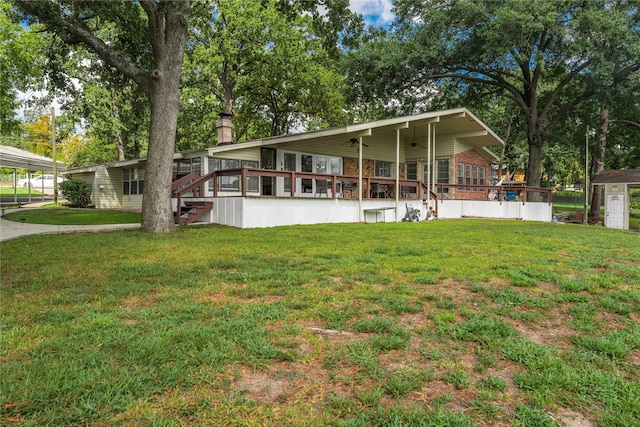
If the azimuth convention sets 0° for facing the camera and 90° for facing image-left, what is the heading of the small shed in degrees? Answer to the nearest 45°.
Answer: approximately 0°

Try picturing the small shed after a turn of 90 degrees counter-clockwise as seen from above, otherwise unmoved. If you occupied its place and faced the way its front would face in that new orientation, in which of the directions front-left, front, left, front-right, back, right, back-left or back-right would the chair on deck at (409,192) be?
back-right

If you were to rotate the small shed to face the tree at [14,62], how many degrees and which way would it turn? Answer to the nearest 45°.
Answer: approximately 45° to its right

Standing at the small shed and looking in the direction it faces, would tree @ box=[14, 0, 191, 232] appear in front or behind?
in front

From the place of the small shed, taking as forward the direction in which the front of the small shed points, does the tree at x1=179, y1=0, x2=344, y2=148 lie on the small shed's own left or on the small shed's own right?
on the small shed's own right

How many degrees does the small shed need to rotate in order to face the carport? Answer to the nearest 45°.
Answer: approximately 45° to its right

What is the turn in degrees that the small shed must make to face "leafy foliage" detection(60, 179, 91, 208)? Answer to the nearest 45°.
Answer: approximately 45° to its right

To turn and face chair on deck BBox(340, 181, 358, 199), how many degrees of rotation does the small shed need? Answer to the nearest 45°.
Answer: approximately 45° to its right
